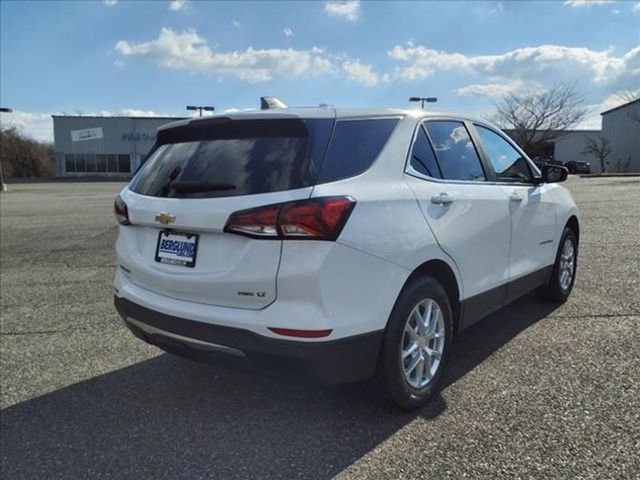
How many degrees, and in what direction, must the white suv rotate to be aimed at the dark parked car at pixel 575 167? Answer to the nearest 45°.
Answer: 0° — it already faces it

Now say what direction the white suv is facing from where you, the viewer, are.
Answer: facing away from the viewer and to the right of the viewer
